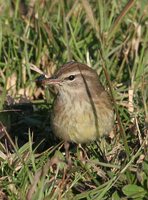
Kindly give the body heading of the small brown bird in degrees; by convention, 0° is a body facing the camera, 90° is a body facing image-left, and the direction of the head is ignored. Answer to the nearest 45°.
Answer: approximately 45°
